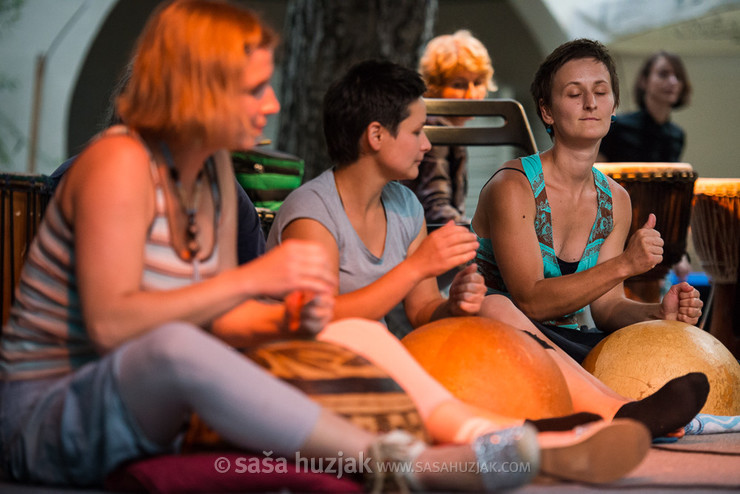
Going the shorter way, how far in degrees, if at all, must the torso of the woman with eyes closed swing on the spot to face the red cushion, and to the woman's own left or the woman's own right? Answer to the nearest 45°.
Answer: approximately 45° to the woman's own right

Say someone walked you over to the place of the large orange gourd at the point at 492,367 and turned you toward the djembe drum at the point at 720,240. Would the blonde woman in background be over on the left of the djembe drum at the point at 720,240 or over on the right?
left

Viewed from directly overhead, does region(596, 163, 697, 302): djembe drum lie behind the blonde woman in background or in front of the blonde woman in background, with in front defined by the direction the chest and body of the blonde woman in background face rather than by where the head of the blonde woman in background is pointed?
in front

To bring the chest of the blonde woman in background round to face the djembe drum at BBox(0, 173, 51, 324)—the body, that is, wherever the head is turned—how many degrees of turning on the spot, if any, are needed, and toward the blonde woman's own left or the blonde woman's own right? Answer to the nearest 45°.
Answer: approximately 90° to the blonde woman's own right

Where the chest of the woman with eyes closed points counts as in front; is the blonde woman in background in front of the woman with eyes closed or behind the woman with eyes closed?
behind

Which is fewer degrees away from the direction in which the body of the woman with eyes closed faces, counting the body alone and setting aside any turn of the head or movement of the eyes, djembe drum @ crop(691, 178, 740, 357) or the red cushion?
the red cushion

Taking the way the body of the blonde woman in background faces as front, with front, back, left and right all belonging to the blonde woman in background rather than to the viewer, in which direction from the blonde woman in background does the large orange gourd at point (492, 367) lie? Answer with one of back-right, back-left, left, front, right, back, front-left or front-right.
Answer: front-right

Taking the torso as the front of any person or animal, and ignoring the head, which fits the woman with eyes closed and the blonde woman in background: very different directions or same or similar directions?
same or similar directions

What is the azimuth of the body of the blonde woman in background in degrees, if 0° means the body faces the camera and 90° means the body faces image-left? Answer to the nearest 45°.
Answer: approximately 315°

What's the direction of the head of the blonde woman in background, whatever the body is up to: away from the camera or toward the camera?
toward the camera

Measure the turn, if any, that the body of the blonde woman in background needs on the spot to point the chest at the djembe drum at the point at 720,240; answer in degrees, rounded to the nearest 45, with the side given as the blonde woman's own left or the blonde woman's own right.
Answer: approximately 45° to the blonde woman's own left

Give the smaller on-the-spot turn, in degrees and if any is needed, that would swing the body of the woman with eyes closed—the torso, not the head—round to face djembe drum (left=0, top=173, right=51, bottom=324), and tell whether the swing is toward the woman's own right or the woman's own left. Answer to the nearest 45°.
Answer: approximately 135° to the woman's own right

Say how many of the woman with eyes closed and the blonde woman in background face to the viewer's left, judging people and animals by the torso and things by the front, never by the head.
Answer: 0

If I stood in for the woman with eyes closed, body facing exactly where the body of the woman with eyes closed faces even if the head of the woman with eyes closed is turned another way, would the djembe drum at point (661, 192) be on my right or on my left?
on my left

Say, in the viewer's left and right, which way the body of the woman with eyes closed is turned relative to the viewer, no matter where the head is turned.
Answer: facing the viewer and to the right of the viewer
